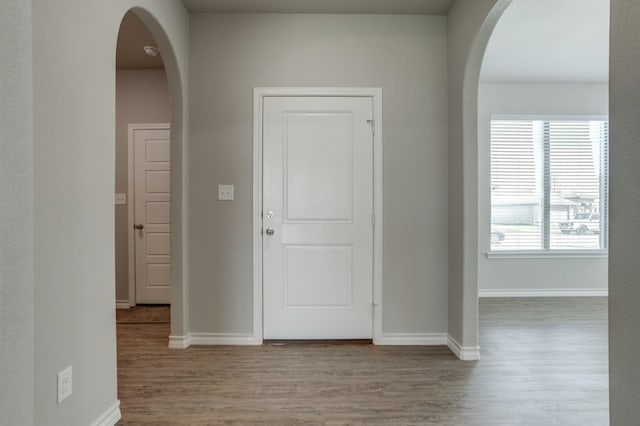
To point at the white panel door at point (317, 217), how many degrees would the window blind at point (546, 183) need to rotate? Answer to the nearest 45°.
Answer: approximately 45° to its right

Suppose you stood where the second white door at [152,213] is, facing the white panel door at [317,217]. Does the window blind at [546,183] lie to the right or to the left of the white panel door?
left

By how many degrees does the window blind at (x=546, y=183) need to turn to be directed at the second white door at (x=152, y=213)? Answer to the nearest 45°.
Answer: approximately 45° to its right

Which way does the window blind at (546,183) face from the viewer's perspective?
toward the camera
